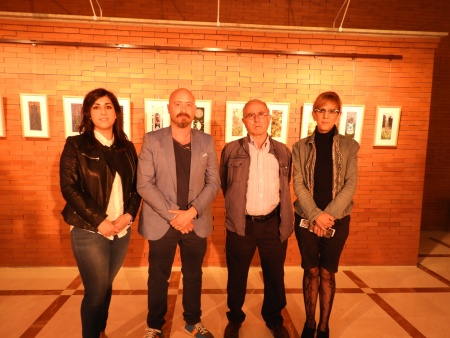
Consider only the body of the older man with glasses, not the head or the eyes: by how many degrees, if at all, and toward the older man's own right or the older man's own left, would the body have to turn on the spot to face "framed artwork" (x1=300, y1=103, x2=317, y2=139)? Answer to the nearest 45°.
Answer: approximately 180°

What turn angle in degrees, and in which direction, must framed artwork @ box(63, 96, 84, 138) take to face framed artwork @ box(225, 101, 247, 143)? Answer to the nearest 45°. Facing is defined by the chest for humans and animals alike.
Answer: approximately 45° to its left

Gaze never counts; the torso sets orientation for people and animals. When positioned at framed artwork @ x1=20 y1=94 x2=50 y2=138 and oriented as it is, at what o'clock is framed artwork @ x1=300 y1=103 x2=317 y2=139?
framed artwork @ x1=300 y1=103 x2=317 y2=139 is roughly at 10 o'clock from framed artwork @ x1=20 y1=94 x2=50 y2=138.

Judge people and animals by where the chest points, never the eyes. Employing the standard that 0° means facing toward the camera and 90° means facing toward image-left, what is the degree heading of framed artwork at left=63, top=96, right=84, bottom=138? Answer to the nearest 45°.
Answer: approximately 0°

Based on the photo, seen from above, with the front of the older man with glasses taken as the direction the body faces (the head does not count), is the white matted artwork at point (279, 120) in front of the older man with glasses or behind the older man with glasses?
behind

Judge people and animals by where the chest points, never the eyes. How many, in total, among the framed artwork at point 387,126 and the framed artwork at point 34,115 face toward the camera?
2

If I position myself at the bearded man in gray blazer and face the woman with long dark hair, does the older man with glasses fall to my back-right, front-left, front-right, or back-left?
back-left

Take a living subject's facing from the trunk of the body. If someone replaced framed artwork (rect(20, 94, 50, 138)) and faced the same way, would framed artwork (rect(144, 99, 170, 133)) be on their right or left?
on their left
